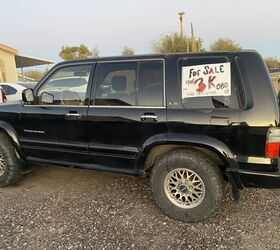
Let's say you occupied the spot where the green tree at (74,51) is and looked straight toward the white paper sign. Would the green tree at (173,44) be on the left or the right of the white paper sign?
left

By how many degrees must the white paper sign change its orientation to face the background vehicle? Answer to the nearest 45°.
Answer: approximately 135° to its right

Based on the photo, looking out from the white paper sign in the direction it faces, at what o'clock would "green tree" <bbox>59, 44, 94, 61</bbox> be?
The green tree is roughly at 5 o'clock from the white paper sign.

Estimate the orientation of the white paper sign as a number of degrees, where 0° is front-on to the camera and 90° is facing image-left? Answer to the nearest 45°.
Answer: approximately 0°

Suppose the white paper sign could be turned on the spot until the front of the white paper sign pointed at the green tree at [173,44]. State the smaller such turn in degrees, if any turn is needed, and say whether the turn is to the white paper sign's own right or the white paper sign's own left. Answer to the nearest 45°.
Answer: approximately 180°
